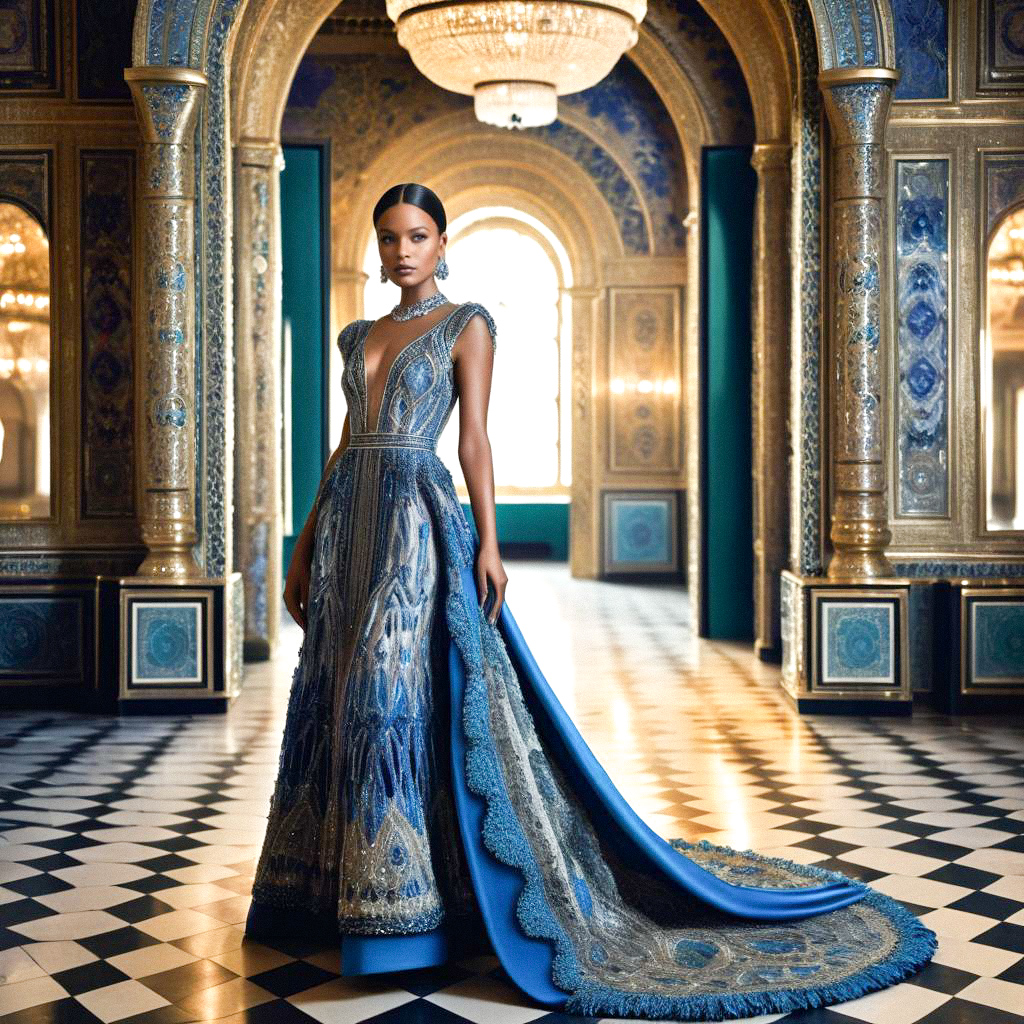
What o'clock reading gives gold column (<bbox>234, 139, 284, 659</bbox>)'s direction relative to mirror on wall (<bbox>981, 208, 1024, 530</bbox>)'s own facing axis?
The gold column is roughly at 3 o'clock from the mirror on wall.

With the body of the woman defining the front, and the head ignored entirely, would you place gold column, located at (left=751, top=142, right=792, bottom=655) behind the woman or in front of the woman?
behind

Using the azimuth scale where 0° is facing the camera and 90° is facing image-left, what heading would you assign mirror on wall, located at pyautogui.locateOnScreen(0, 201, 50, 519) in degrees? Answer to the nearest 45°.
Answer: approximately 0°

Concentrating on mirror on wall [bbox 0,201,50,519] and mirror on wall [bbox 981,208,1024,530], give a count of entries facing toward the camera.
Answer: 2

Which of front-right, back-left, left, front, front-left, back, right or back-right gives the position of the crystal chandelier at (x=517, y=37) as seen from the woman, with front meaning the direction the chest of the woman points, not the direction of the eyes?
back-right

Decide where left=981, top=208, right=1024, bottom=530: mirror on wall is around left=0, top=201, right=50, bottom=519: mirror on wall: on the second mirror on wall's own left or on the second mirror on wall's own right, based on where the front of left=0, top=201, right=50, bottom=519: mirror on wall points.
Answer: on the second mirror on wall's own left

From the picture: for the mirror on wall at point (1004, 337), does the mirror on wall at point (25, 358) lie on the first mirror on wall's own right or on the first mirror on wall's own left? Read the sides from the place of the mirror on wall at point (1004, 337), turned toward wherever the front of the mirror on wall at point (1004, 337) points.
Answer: on the first mirror on wall's own right

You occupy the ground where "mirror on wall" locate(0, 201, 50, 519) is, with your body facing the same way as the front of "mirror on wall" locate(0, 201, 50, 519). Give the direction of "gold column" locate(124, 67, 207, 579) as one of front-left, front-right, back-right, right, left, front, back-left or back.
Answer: front-left

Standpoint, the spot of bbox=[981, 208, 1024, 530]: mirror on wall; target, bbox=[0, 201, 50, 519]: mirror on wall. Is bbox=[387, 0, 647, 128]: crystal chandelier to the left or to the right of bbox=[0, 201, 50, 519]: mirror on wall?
right
